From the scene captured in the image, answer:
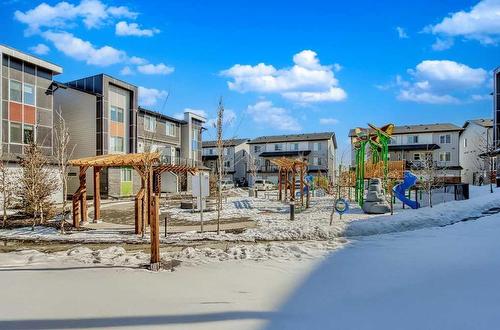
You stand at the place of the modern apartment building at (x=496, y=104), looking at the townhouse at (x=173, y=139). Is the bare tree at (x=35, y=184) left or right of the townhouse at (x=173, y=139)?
left

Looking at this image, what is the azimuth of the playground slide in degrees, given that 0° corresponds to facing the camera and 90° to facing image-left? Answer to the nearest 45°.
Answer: approximately 315°

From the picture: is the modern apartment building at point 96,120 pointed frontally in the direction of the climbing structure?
yes

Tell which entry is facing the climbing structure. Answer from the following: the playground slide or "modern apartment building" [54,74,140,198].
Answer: the modern apartment building

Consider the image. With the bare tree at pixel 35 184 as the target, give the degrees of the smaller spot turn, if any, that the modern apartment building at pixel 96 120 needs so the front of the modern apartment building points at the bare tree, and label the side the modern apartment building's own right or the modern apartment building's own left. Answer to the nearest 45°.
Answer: approximately 45° to the modern apartment building's own right

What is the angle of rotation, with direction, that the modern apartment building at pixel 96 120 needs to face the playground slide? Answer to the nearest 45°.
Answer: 0° — it already faces it

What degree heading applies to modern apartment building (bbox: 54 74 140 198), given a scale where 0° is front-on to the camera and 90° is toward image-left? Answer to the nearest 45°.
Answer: approximately 315°
